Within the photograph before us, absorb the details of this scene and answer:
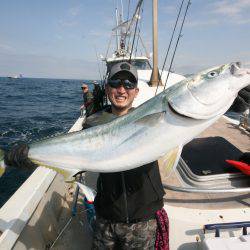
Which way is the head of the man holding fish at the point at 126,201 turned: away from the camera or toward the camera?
toward the camera

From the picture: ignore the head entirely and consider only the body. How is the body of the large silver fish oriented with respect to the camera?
to the viewer's right

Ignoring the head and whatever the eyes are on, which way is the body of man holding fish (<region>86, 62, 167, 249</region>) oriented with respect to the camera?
toward the camera
